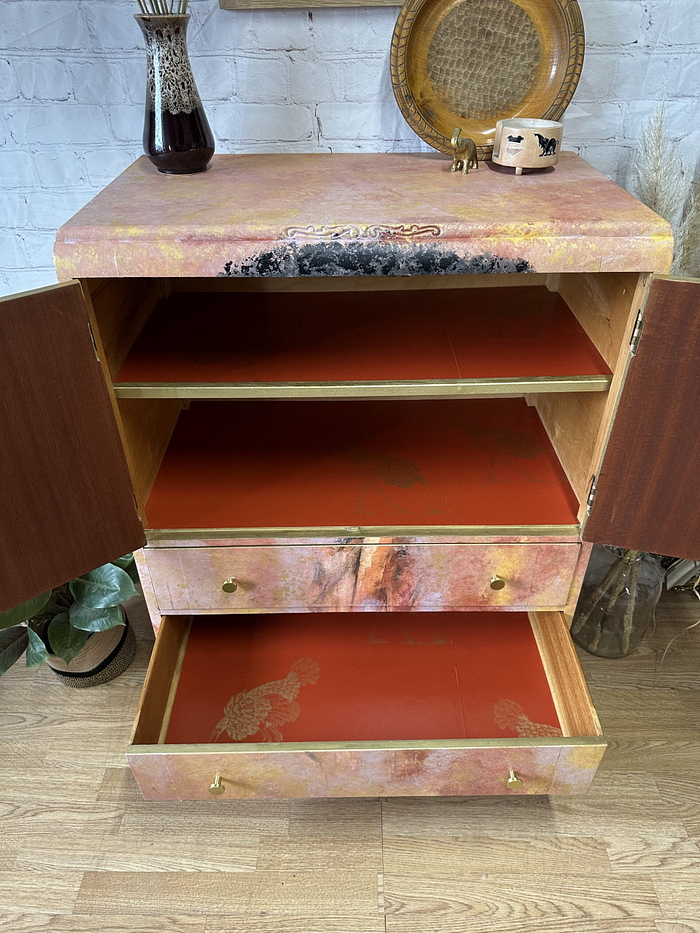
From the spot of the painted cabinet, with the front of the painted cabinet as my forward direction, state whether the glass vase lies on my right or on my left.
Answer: on my left

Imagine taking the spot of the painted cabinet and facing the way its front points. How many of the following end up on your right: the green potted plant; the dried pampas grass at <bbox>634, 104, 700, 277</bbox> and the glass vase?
1

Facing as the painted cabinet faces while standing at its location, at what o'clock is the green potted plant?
The green potted plant is roughly at 3 o'clock from the painted cabinet.

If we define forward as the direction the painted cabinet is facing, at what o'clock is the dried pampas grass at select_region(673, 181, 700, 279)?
The dried pampas grass is roughly at 8 o'clock from the painted cabinet.

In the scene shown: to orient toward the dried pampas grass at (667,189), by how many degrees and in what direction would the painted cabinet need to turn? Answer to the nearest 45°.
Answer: approximately 135° to its left

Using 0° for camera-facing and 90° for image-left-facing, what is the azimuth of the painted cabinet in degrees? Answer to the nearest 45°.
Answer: approximately 0°

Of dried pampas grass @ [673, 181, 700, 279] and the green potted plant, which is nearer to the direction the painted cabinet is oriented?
the green potted plant

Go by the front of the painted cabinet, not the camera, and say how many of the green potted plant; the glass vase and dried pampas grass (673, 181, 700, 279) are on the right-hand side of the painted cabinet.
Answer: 1
